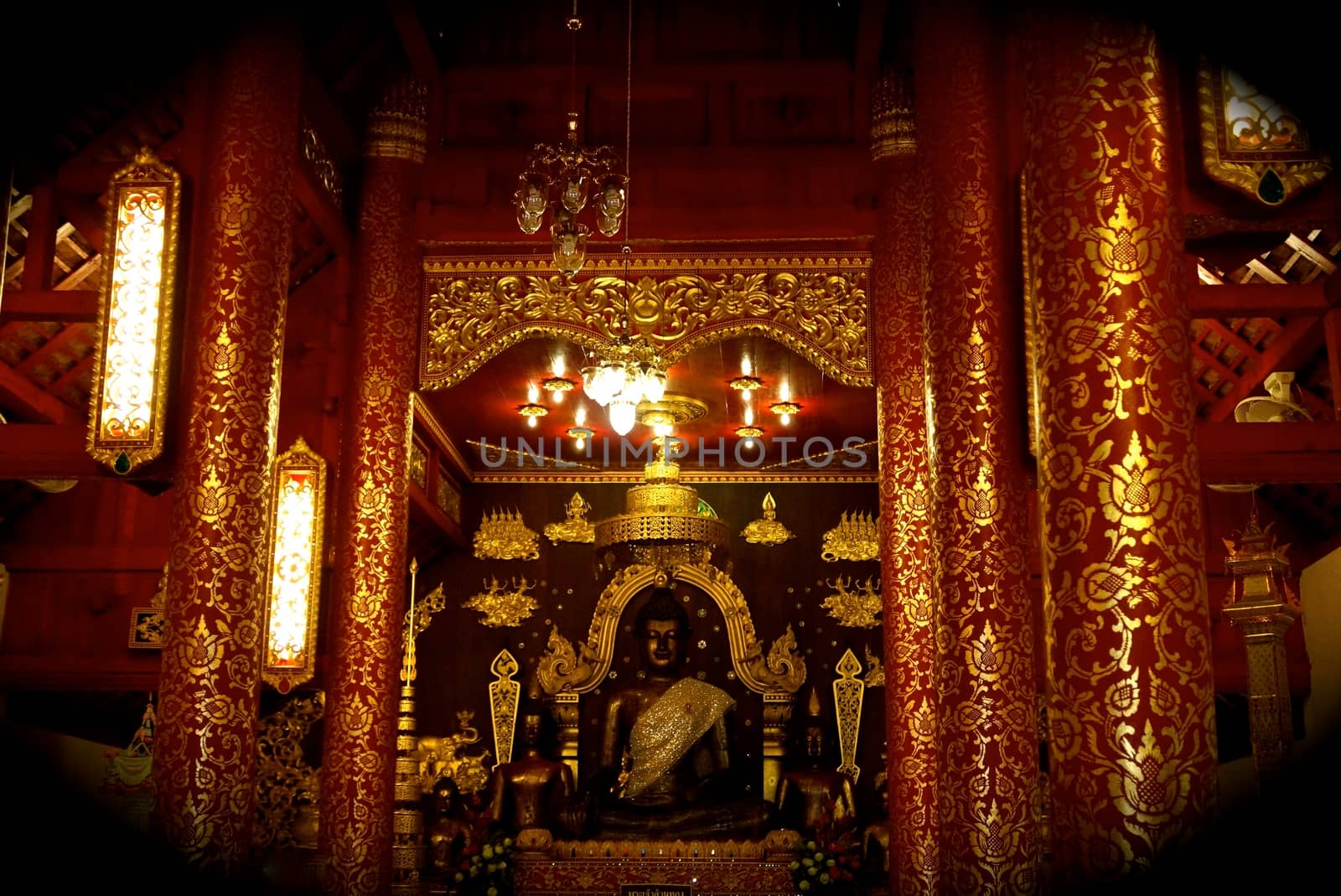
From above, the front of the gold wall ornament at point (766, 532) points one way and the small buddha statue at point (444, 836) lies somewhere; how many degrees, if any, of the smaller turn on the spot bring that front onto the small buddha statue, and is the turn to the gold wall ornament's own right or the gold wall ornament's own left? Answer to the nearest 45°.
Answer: approximately 45° to the gold wall ornament's own right

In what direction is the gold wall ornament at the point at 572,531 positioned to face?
toward the camera

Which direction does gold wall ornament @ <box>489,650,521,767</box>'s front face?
toward the camera

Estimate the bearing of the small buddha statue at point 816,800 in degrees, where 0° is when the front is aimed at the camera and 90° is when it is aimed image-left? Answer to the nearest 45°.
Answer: approximately 0°

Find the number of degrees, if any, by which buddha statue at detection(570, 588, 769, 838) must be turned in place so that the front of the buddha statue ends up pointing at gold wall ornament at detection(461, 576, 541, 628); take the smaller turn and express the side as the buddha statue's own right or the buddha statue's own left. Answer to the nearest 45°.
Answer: approximately 135° to the buddha statue's own right

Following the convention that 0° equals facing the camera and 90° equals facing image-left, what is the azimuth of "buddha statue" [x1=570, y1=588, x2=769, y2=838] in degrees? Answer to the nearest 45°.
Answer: approximately 0°

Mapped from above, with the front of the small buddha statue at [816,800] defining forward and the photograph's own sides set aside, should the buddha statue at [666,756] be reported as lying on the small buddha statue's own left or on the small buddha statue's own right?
on the small buddha statue's own right

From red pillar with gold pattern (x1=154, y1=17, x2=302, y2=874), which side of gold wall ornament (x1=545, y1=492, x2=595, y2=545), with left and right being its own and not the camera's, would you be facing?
front

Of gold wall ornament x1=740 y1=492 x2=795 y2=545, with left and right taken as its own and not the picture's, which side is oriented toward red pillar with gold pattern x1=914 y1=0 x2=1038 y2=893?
front

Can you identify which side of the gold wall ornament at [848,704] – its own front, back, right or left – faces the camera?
front

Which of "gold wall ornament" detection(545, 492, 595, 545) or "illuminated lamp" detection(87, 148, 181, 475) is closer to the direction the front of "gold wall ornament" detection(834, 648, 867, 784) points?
the illuminated lamp

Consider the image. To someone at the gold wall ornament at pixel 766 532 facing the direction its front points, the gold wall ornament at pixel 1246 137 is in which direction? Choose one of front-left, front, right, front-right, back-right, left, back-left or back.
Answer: front

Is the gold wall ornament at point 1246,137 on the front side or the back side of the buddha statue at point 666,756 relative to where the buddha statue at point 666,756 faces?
on the front side
